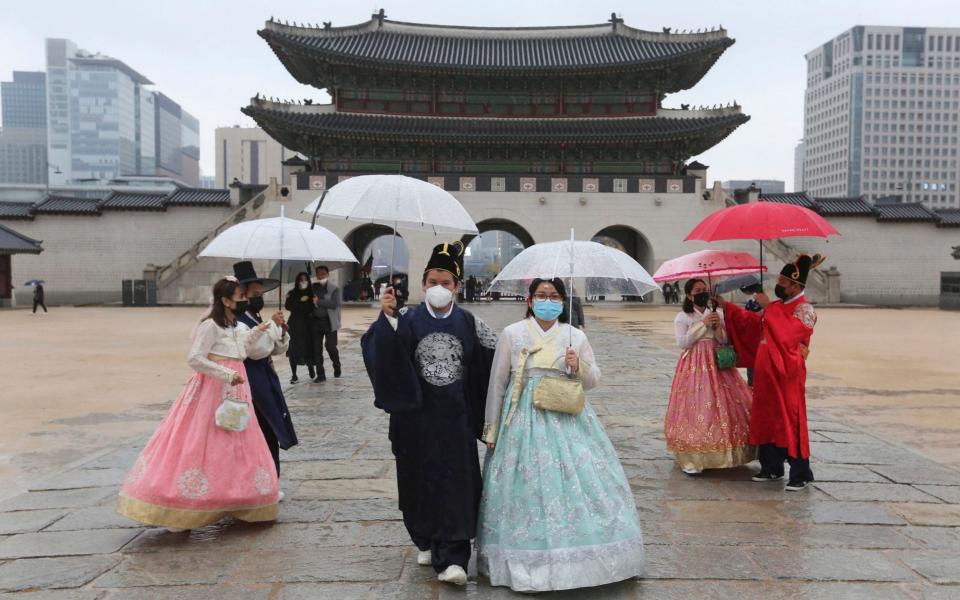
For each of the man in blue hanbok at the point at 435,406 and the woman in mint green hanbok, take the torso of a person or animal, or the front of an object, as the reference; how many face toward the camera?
2

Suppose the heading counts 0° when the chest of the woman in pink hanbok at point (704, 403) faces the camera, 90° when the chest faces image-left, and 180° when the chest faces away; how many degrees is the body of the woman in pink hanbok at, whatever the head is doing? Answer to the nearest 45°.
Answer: approximately 315°

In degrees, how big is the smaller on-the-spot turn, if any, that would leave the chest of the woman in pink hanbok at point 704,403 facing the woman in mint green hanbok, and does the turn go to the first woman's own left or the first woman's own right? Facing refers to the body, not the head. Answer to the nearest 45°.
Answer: approximately 45° to the first woman's own right

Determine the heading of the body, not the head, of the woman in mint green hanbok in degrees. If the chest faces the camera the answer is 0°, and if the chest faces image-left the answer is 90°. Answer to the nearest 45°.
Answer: approximately 0°

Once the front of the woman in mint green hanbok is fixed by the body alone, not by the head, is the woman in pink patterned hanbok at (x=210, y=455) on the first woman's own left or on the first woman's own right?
on the first woman's own right

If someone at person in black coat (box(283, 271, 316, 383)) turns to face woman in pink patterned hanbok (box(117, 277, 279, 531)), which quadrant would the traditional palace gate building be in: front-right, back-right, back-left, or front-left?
back-left

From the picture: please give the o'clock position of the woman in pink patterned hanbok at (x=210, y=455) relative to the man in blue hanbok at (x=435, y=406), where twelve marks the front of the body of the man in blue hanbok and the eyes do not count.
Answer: The woman in pink patterned hanbok is roughly at 4 o'clock from the man in blue hanbok.

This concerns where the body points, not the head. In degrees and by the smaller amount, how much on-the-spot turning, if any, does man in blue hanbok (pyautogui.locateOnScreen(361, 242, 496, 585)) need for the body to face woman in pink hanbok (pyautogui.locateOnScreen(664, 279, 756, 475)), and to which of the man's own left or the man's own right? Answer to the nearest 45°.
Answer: approximately 135° to the man's own left

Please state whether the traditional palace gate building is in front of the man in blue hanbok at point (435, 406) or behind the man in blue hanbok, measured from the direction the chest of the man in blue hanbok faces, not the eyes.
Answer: behind
